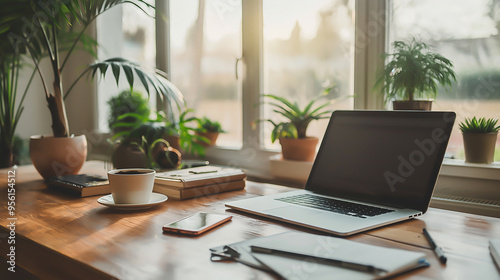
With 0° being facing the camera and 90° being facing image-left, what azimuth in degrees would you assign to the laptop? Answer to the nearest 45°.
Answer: approximately 45°

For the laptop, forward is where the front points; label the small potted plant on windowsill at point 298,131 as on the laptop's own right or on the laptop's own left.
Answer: on the laptop's own right

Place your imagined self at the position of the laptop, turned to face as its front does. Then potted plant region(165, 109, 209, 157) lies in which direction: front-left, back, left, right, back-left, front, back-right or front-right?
right

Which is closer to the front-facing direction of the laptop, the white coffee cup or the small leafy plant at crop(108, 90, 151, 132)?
the white coffee cup

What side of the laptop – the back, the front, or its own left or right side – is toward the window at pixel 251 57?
right

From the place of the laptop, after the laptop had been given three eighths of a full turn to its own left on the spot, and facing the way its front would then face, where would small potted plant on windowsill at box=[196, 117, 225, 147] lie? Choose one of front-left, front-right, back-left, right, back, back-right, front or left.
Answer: back-left

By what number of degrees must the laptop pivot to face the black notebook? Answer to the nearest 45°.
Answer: approximately 45° to its right

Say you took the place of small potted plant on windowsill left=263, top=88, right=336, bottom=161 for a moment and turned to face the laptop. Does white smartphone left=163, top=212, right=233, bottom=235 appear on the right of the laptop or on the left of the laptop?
right
